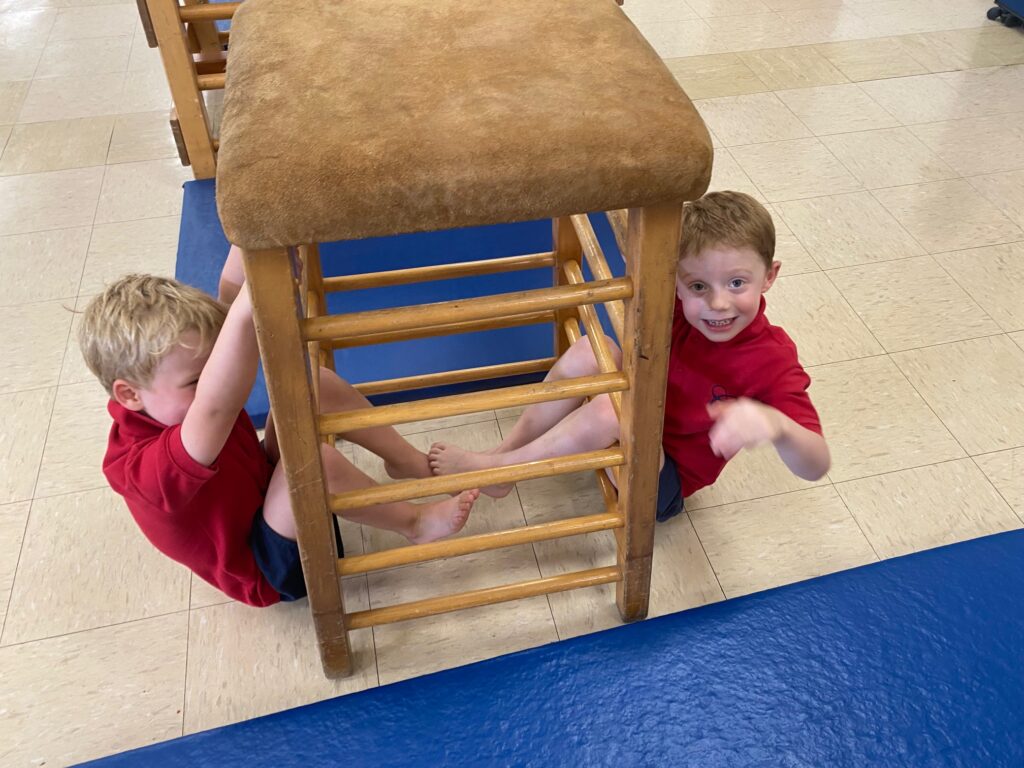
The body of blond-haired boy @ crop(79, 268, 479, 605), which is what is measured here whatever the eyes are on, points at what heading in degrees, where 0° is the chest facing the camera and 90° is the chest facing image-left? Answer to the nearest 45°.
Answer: approximately 270°

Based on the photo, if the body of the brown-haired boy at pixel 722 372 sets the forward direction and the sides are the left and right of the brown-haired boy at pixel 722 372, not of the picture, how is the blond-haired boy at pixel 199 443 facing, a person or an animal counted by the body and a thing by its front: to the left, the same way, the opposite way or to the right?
the opposite way

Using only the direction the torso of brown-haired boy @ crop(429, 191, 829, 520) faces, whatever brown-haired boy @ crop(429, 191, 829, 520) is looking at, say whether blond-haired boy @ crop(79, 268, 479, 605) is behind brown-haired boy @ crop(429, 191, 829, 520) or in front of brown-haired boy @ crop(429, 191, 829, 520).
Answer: in front

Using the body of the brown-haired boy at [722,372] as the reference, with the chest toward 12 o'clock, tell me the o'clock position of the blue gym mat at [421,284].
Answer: The blue gym mat is roughly at 3 o'clock from the brown-haired boy.

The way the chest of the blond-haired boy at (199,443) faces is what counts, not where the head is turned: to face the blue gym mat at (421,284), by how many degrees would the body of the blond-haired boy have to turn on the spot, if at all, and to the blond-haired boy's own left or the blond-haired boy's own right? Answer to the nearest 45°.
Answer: approximately 45° to the blond-haired boy's own left

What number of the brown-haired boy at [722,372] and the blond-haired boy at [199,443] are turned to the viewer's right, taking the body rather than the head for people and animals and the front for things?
1
